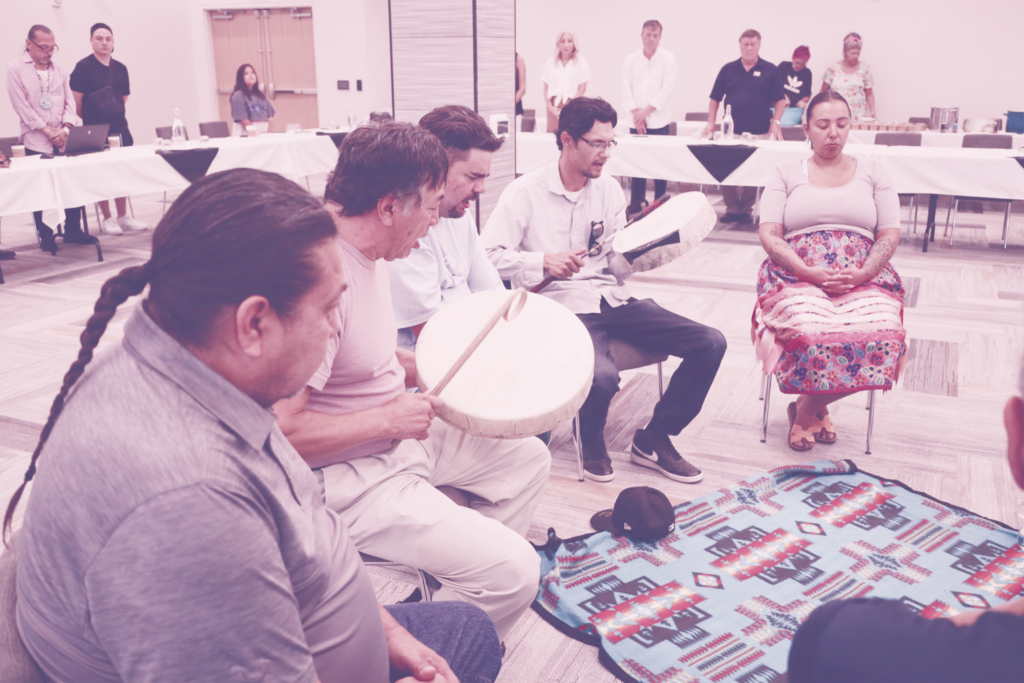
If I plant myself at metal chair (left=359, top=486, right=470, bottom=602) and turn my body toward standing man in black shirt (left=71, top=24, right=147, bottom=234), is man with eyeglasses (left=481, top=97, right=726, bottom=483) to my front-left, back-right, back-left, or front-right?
front-right

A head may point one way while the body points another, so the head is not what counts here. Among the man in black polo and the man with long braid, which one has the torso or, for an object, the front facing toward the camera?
the man in black polo

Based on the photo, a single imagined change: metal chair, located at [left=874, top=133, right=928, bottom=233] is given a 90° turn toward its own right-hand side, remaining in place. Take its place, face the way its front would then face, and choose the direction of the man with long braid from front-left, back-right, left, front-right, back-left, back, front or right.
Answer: left

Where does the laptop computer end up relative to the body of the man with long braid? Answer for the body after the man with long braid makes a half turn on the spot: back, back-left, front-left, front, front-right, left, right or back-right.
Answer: right

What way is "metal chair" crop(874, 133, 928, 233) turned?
toward the camera

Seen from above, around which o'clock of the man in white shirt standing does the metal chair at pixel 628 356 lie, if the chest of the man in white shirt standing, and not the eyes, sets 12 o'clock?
The metal chair is roughly at 12 o'clock from the man in white shirt standing.

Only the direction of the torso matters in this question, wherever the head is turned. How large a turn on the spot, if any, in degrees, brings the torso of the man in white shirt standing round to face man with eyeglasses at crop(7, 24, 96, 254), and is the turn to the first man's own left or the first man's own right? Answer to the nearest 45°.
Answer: approximately 45° to the first man's own right

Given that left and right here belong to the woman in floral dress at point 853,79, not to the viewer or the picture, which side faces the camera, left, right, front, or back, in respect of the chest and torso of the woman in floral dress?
front

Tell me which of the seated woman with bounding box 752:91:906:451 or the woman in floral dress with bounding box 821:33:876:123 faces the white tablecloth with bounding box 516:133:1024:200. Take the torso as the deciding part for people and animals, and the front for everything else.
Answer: the woman in floral dress

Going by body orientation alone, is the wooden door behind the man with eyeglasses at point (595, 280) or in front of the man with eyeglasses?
behind

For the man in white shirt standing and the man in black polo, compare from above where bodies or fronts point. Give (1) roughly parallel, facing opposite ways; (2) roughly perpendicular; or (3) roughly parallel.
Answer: roughly parallel

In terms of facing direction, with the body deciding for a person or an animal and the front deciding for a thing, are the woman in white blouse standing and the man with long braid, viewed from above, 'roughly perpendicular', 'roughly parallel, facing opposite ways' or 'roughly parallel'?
roughly perpendicular

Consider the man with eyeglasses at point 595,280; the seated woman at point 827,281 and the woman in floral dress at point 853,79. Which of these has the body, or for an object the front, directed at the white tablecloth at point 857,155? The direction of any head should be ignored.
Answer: the woman in floral dress

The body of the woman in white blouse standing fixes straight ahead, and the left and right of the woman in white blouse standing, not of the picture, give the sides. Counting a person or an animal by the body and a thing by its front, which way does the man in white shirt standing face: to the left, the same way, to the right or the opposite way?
the same way

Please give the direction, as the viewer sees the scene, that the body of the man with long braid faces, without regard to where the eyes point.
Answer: to the viewer's right
